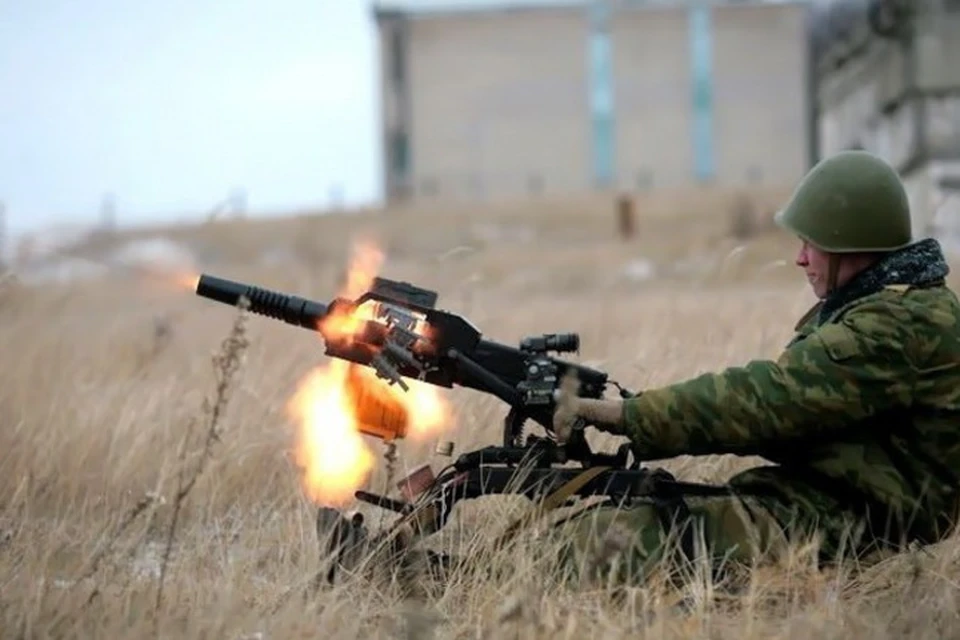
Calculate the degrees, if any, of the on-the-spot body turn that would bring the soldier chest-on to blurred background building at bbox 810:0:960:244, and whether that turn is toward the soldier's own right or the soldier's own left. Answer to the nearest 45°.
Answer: approximately 90° to the soldier's own right

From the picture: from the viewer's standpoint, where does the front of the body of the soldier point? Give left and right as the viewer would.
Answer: facing to the left of the viewer
